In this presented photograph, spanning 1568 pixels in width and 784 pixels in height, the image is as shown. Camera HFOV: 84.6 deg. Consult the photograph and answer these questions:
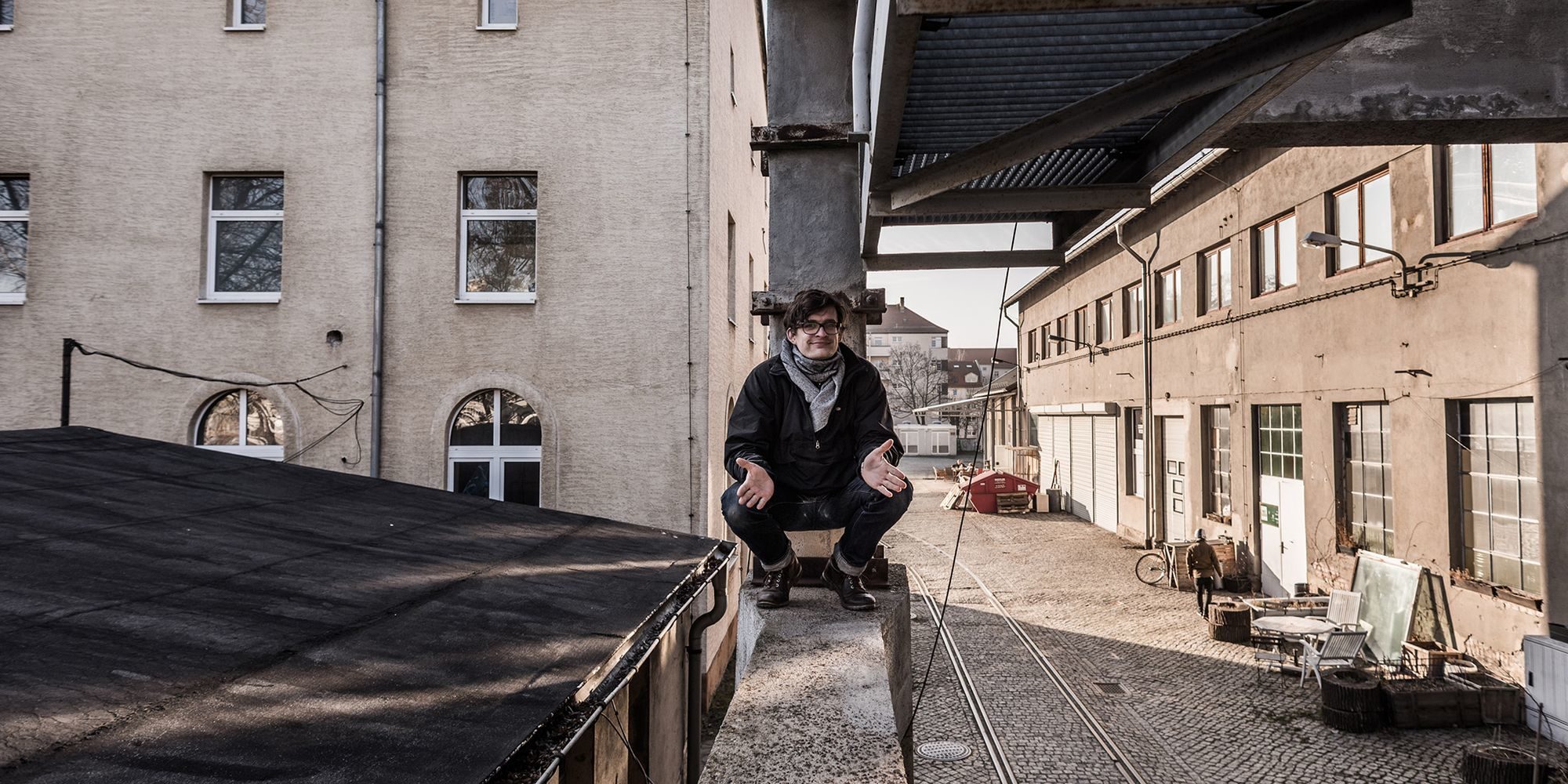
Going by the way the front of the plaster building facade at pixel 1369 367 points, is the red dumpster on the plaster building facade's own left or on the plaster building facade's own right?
on the plaster building facade's own right

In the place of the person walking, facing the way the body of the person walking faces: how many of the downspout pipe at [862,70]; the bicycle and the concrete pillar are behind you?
2

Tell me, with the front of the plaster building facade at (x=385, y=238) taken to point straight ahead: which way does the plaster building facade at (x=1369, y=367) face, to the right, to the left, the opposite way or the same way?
to the right

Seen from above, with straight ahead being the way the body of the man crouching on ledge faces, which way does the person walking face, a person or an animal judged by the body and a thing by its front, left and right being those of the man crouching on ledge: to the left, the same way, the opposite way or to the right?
the opposite way

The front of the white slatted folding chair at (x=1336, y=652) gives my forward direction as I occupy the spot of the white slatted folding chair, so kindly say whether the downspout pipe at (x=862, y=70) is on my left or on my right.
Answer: on my left

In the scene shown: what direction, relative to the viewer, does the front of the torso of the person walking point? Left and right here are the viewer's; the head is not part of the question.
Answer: facing away from the viewer

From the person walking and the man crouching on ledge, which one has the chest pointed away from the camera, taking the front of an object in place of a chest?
the person walking

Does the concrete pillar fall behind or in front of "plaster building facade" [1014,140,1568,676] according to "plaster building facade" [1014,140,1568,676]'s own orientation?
in front

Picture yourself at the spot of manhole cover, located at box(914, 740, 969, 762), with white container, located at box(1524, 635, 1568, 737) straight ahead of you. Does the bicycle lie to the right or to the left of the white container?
left

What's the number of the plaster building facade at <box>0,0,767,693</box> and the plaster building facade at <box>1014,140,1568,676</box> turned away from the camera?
0
